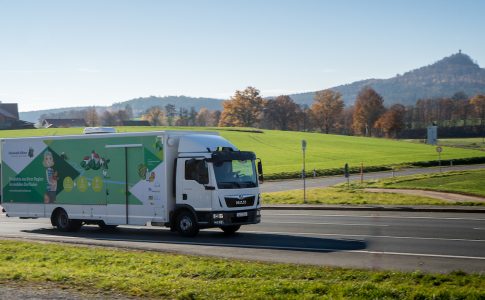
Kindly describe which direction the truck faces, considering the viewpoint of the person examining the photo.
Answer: facing the viewer and to the right of the viewer
